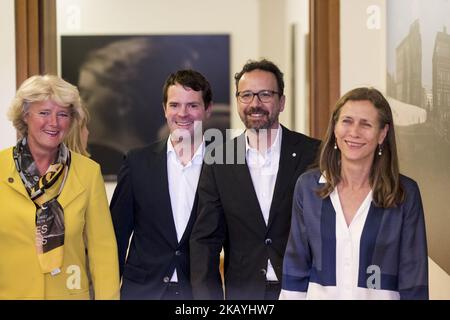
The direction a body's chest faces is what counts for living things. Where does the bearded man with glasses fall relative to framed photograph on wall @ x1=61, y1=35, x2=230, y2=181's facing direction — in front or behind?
in front

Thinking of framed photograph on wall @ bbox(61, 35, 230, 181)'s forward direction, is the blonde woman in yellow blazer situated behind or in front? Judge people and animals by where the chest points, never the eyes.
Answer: in front

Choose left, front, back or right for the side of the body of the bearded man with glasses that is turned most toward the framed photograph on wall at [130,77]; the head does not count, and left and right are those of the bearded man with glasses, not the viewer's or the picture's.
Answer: back

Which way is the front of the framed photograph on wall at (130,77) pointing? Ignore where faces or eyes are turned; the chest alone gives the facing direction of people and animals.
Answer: toward the camera

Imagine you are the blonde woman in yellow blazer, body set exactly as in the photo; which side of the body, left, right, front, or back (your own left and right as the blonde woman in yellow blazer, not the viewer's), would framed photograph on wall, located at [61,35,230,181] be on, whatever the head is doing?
back

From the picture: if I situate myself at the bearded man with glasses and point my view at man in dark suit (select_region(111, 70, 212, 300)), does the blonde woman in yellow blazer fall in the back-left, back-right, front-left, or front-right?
front-left
